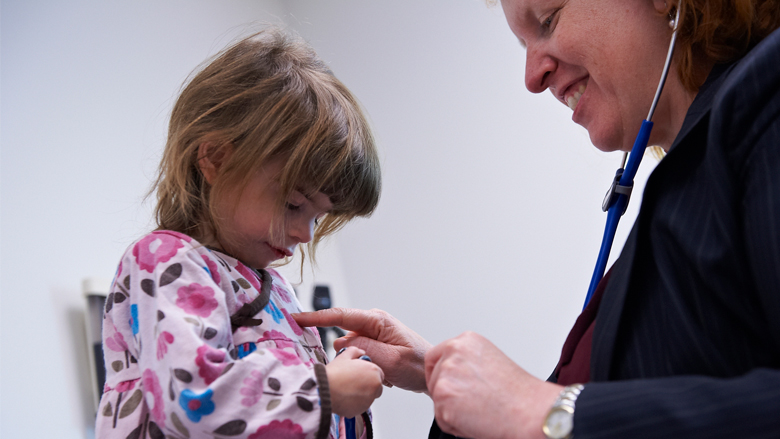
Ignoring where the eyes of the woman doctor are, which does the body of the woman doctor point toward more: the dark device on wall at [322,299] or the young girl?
the young girl

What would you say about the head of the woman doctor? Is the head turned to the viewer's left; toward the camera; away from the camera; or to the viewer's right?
to the viewer's left

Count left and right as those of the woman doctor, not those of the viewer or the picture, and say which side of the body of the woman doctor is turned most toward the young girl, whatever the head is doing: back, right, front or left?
front

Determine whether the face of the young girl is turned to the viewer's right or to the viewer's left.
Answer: to the viewer's right

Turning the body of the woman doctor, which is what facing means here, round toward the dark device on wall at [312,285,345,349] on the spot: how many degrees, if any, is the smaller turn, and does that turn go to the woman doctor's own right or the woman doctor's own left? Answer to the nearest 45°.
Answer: approximately 45° to the woman doctor's own right

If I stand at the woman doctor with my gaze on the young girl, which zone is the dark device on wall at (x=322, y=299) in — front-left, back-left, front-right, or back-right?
front-right

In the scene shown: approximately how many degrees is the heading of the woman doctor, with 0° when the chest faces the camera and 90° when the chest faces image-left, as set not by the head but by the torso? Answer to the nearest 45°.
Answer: approximately 90°
